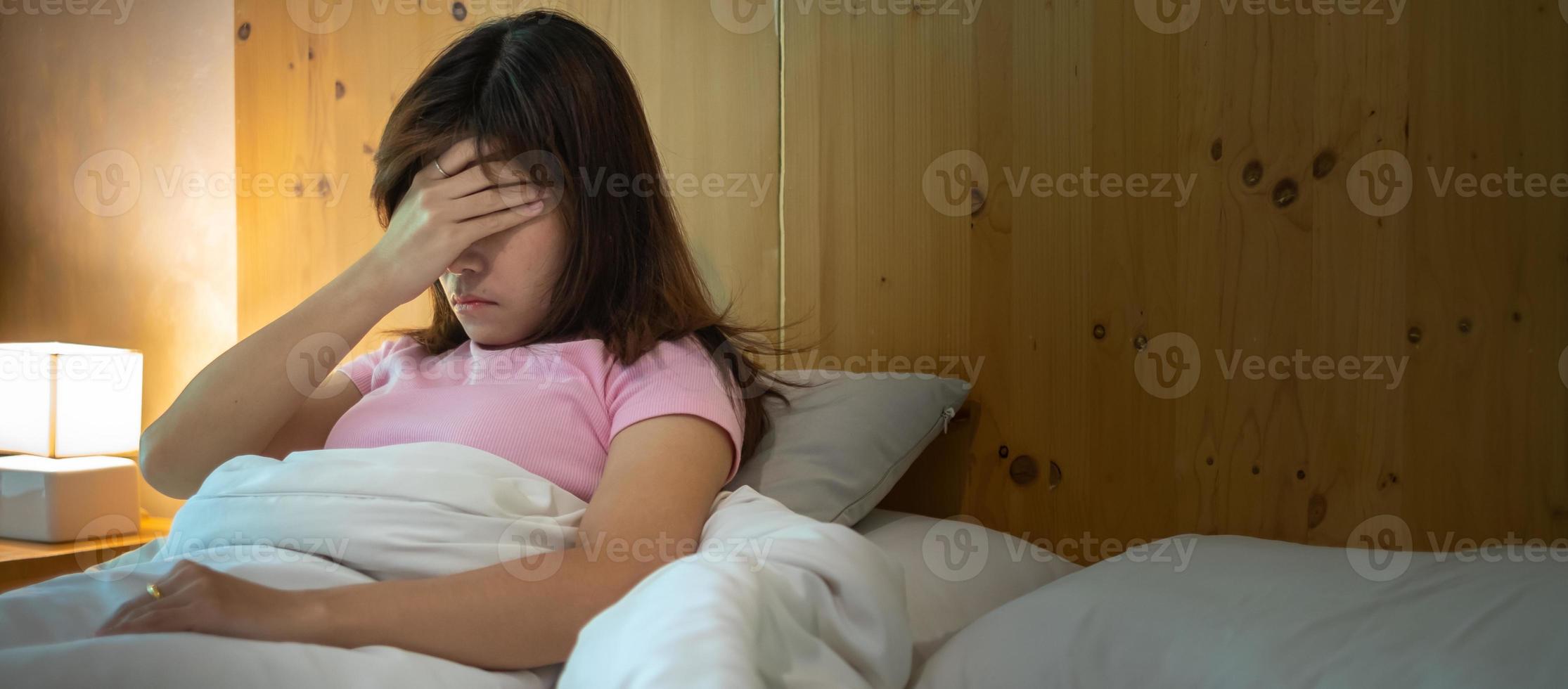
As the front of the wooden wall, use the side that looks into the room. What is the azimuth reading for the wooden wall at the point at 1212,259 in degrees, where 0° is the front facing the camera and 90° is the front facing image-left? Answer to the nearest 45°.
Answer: approximately 0°

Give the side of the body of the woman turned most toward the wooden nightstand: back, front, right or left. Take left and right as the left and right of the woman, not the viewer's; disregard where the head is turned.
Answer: right

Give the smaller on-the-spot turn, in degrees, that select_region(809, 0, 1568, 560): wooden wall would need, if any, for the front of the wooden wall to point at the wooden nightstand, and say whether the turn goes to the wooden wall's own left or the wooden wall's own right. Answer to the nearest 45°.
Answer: approximately 90° to the wooden wall's own right
